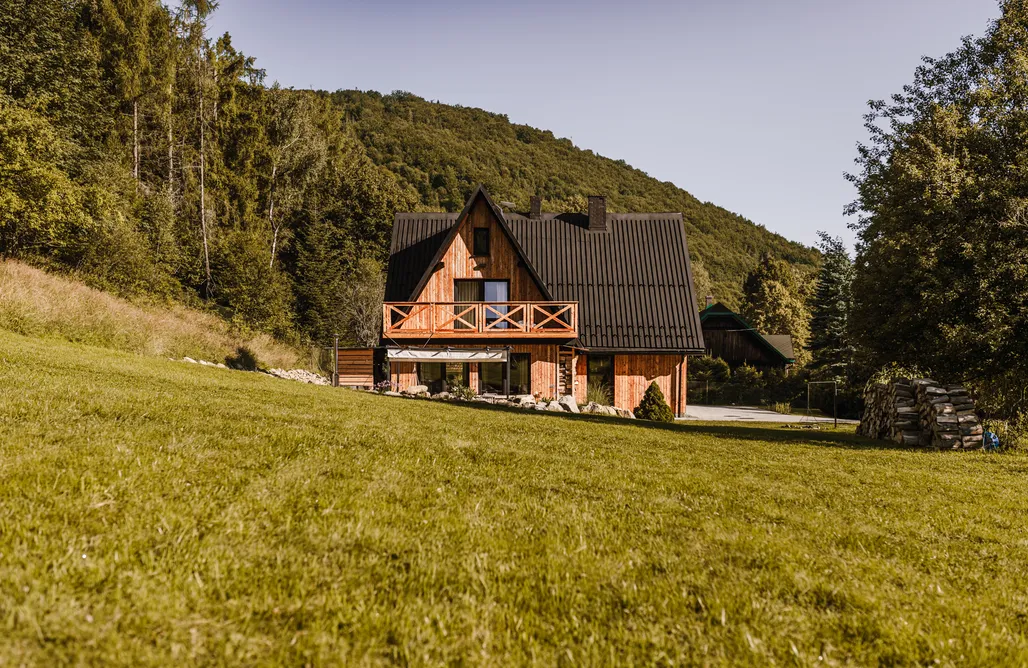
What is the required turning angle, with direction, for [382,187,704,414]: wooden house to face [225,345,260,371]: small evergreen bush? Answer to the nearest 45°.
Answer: approximately 90° to its right

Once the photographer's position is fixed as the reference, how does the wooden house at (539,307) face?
facing the viewer

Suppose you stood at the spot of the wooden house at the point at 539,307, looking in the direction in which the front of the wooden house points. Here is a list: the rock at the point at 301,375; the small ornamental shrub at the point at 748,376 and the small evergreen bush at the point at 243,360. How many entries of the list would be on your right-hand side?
2

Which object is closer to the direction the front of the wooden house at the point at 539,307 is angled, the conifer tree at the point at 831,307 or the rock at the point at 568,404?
the rock

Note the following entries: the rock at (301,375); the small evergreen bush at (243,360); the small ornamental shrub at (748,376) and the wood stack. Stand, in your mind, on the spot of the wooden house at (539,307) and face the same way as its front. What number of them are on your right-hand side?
2

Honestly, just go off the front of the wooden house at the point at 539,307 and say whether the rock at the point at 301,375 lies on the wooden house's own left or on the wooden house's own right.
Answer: on the wooden house's own right

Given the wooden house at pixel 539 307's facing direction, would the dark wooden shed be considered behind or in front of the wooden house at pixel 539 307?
behind

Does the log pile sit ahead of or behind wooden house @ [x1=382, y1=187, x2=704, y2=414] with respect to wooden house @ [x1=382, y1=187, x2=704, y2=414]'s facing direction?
ahead

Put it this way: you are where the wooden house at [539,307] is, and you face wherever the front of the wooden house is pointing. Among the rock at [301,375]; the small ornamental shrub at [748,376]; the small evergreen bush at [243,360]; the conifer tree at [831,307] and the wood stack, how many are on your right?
2
